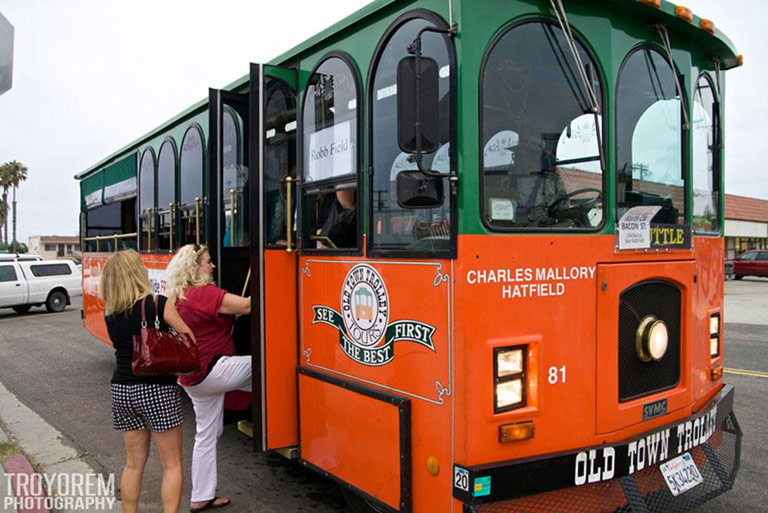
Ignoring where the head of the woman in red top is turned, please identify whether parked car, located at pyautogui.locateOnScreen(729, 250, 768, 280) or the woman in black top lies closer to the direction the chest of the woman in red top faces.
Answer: the parked car

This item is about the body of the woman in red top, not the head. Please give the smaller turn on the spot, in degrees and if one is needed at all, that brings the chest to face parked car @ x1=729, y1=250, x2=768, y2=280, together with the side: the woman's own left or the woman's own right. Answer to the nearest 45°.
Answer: approximately 45° to the woman's own left

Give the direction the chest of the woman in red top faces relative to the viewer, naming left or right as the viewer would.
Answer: facing to the right of the viewer

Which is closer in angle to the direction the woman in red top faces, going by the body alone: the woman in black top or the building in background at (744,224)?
the building in background

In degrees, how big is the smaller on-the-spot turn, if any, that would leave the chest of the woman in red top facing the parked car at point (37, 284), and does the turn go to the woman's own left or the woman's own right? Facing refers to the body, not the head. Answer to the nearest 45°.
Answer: approximately 90° to the woman's own left

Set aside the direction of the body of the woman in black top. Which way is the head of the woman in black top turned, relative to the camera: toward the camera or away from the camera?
away from the camera
